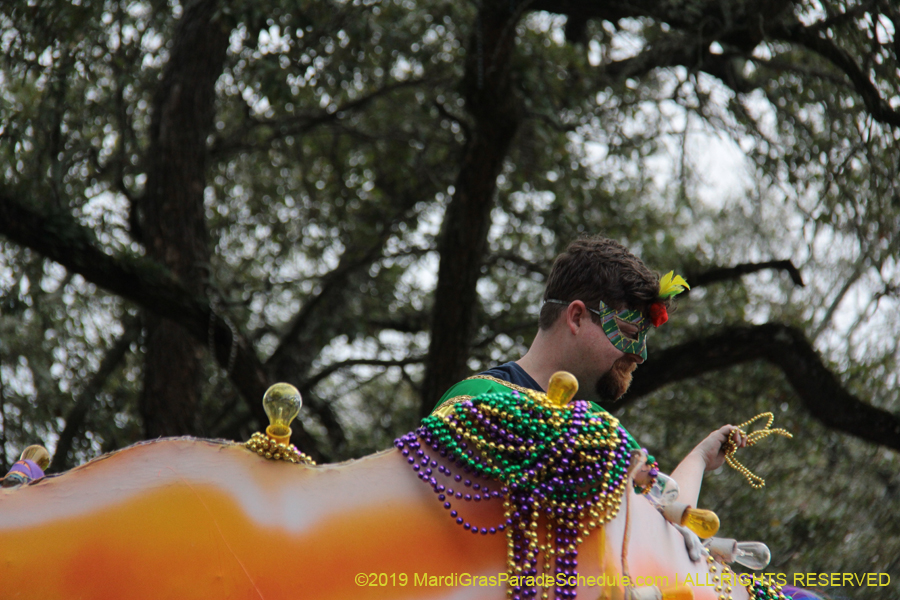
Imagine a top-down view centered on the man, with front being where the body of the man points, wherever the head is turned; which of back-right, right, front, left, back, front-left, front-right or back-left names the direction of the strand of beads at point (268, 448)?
back-right

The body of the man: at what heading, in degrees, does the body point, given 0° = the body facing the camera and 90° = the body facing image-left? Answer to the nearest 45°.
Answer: approximately 270°
